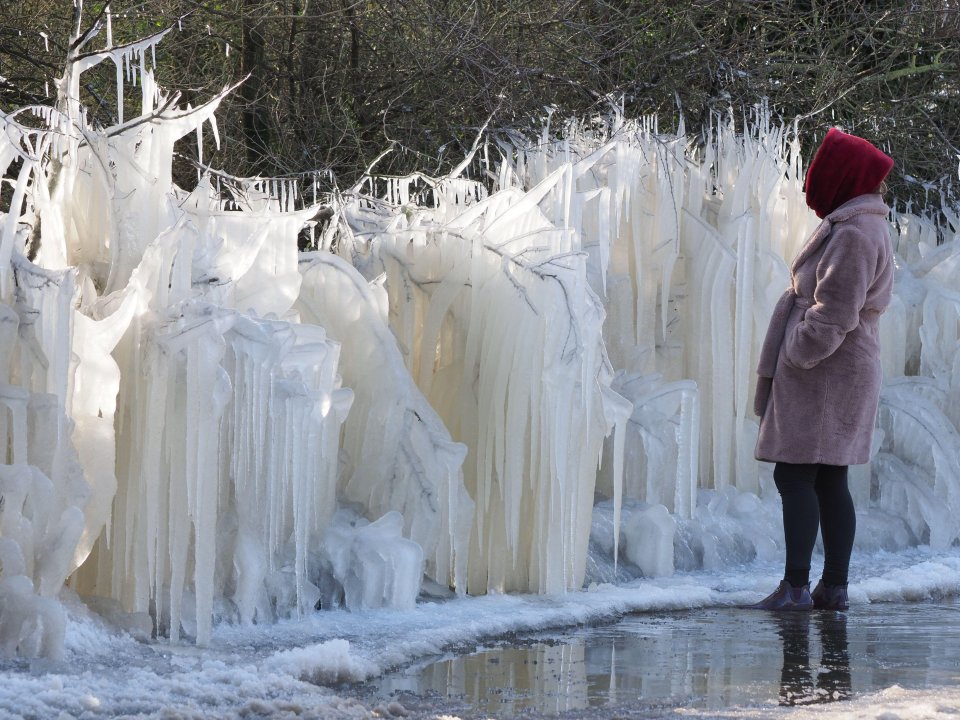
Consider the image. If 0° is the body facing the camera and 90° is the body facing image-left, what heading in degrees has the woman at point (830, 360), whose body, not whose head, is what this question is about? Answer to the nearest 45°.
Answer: approximately 90°

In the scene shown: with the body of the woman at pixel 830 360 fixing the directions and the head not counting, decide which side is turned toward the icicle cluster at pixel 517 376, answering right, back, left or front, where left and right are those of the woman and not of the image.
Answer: front
